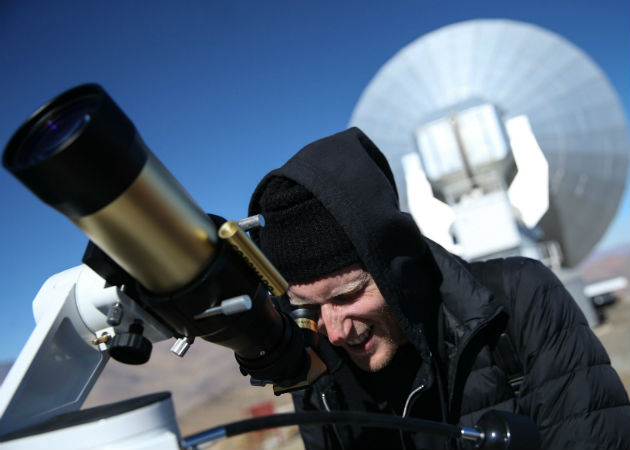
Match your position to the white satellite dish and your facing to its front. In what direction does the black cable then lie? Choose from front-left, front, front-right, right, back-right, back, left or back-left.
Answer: back

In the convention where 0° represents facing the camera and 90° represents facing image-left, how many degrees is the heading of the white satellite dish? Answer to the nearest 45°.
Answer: approximately 180°

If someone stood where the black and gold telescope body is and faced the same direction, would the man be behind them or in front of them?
behind

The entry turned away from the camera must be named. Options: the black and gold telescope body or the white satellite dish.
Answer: the white satellite dish

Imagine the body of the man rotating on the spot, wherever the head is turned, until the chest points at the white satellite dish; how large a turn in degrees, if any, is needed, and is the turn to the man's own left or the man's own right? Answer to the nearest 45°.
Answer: approximately 135° to the man's own right

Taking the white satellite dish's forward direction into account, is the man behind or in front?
behind

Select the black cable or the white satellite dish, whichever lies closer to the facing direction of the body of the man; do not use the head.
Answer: the black cable

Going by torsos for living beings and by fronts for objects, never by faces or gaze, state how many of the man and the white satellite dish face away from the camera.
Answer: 1

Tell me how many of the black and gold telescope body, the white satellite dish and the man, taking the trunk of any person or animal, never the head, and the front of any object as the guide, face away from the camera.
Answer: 1

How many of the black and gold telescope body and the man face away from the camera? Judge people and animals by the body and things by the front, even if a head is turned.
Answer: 0
